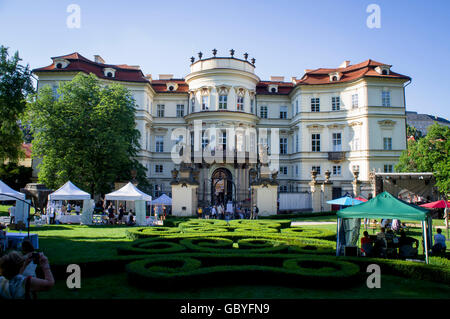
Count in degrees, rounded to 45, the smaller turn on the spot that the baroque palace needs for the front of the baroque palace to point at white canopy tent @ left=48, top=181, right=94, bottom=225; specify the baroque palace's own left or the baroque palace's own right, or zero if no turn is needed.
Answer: approximately 45° to the baroque palace's own right

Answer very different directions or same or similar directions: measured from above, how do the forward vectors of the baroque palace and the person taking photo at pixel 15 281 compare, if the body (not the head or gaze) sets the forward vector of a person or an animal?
very different directions

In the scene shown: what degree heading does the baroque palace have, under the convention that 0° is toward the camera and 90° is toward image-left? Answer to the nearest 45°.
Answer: approximately 0°

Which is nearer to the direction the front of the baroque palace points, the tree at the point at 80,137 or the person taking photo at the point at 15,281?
the person taking photo

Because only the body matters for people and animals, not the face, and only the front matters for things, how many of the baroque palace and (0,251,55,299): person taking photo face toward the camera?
1

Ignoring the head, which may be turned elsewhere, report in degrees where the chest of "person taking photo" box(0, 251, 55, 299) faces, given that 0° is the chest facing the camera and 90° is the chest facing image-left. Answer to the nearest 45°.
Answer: approximately 225°
